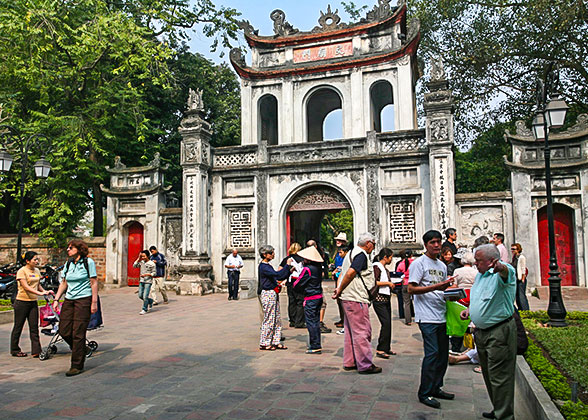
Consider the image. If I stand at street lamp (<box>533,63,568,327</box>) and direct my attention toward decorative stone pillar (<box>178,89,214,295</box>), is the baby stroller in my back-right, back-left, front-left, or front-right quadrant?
front-left

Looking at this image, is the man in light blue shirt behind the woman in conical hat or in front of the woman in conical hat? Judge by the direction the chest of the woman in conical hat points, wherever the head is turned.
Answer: behind

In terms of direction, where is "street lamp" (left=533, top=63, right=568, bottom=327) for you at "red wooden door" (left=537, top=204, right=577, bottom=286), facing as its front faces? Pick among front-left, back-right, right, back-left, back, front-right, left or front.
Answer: front

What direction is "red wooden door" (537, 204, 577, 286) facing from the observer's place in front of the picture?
facing the viewer

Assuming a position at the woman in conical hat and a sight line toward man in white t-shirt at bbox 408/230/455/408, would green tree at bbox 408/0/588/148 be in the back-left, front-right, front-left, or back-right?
back-left

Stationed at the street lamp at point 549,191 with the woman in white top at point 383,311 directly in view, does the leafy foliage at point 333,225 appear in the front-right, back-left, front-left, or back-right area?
back-right

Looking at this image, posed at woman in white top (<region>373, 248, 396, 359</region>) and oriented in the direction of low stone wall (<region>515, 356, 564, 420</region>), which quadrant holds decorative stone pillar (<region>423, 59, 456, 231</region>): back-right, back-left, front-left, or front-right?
back-left

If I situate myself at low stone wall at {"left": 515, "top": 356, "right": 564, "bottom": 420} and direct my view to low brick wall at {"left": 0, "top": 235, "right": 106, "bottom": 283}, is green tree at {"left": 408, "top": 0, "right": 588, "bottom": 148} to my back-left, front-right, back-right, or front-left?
front-right

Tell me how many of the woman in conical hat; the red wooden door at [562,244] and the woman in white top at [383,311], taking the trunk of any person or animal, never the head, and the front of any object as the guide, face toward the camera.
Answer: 1
